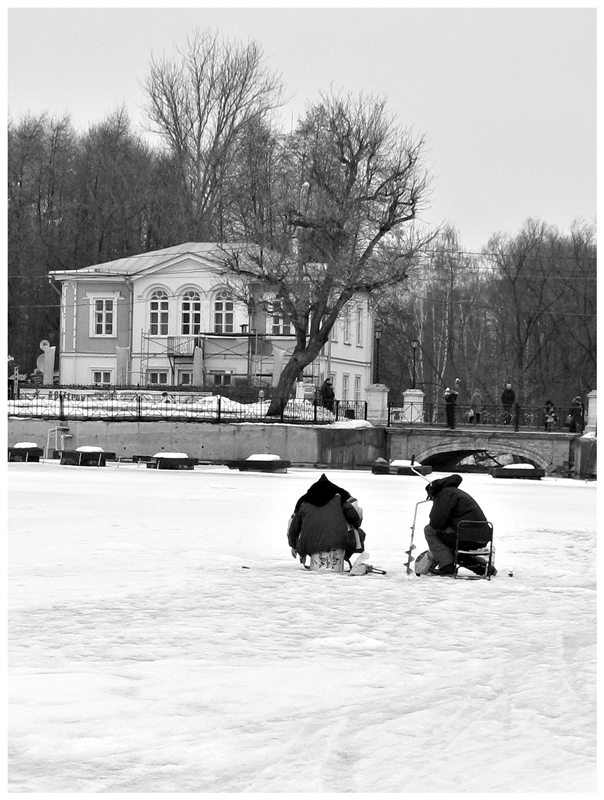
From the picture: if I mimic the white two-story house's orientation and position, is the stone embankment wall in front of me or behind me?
in front

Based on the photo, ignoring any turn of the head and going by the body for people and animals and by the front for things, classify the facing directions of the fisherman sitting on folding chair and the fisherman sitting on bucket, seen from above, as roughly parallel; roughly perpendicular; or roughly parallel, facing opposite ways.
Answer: roughly perpendicular

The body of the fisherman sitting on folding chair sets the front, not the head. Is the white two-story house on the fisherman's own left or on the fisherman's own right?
on the fisherman's own right

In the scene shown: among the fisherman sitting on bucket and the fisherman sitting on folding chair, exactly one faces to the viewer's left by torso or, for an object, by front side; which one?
the fisherman sitting on folding chair

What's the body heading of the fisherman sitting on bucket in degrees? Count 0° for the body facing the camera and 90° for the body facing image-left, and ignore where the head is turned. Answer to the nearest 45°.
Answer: approximately 180°

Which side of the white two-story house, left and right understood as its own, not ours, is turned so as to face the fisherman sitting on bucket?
front

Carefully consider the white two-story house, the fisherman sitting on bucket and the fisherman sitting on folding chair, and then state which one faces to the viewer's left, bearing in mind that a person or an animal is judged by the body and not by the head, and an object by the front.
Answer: the fisherman sitting on folding chair

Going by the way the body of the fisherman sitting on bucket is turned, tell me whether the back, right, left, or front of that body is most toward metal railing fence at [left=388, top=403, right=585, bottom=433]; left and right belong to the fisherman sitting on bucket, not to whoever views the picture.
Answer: front

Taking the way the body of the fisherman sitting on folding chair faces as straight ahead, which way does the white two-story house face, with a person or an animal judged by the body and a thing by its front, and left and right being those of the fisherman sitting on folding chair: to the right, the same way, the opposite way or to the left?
to the left

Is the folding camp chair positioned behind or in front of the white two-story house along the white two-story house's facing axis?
in front

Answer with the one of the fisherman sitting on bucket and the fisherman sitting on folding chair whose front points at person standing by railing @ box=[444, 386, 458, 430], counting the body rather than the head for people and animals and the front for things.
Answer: the fisherman sitting on bucket

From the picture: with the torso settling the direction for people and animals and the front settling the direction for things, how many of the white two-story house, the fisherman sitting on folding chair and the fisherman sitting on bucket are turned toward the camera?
1

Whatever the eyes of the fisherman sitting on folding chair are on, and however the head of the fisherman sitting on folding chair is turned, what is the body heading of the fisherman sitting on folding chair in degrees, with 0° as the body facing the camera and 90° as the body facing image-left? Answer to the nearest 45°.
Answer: approximately 90°

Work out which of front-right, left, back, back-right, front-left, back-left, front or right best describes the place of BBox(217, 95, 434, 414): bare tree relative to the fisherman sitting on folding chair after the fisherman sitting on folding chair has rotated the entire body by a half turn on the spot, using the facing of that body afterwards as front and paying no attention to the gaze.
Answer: left

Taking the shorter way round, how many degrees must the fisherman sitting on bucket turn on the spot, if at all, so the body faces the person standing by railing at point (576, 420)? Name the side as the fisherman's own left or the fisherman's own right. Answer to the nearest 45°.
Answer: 0° — they already face them
